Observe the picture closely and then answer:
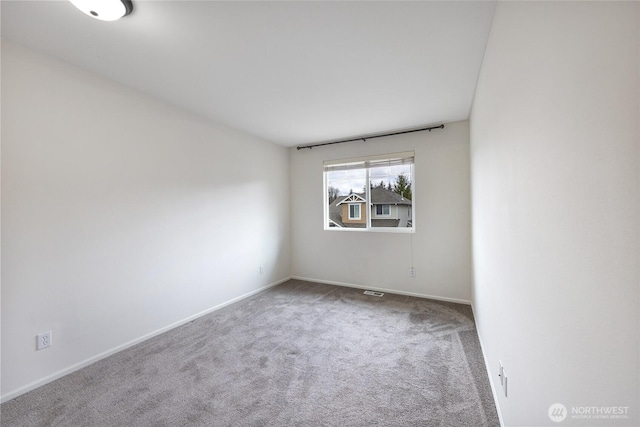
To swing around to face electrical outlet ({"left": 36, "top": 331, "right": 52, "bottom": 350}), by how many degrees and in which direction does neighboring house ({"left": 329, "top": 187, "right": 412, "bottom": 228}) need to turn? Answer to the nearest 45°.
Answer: approximately 45° to its right

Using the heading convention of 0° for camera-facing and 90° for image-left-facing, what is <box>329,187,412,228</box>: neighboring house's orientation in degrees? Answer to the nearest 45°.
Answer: approximately 0°

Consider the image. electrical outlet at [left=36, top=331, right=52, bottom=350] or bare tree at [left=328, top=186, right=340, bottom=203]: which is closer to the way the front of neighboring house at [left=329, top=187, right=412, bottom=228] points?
the electrical outlet

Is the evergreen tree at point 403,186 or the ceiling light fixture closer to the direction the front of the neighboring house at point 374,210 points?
the ceiling light fixture

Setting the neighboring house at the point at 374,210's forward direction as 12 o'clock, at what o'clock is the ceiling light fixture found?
The ceiling light fixture is roughly at 1 o'clock from the neighboring house.
